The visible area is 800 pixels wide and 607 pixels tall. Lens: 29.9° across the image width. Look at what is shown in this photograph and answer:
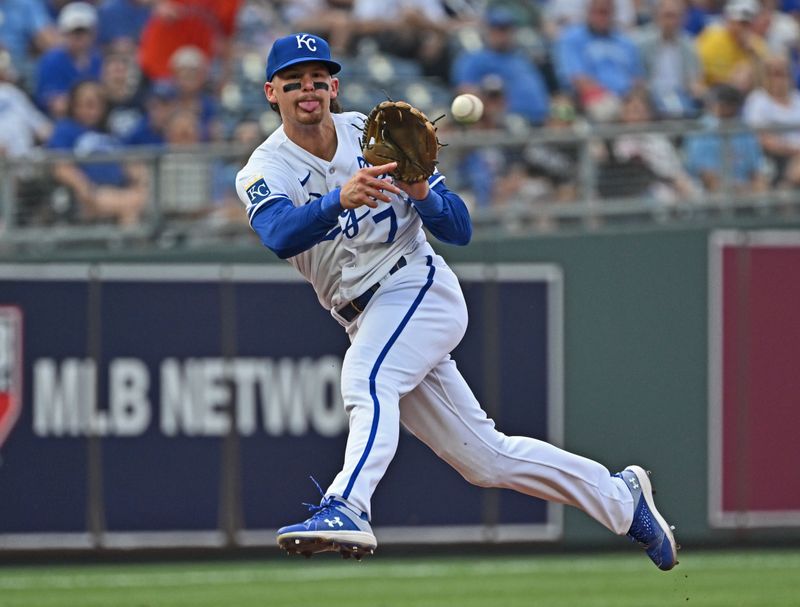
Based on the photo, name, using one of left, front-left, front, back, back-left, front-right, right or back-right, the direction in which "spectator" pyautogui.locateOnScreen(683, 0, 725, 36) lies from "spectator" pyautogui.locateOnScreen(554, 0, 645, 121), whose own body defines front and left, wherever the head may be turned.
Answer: back-left

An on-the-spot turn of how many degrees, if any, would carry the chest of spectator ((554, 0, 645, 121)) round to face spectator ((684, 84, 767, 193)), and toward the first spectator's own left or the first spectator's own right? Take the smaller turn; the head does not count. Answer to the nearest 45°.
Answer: approximately 45° to the first spectator's own left

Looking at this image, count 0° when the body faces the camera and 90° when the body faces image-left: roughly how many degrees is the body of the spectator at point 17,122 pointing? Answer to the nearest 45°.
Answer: approximately 0°

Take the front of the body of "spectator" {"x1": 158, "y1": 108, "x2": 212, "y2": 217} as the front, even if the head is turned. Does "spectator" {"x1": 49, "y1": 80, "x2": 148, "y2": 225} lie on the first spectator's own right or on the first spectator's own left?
on the first spectator's own right
